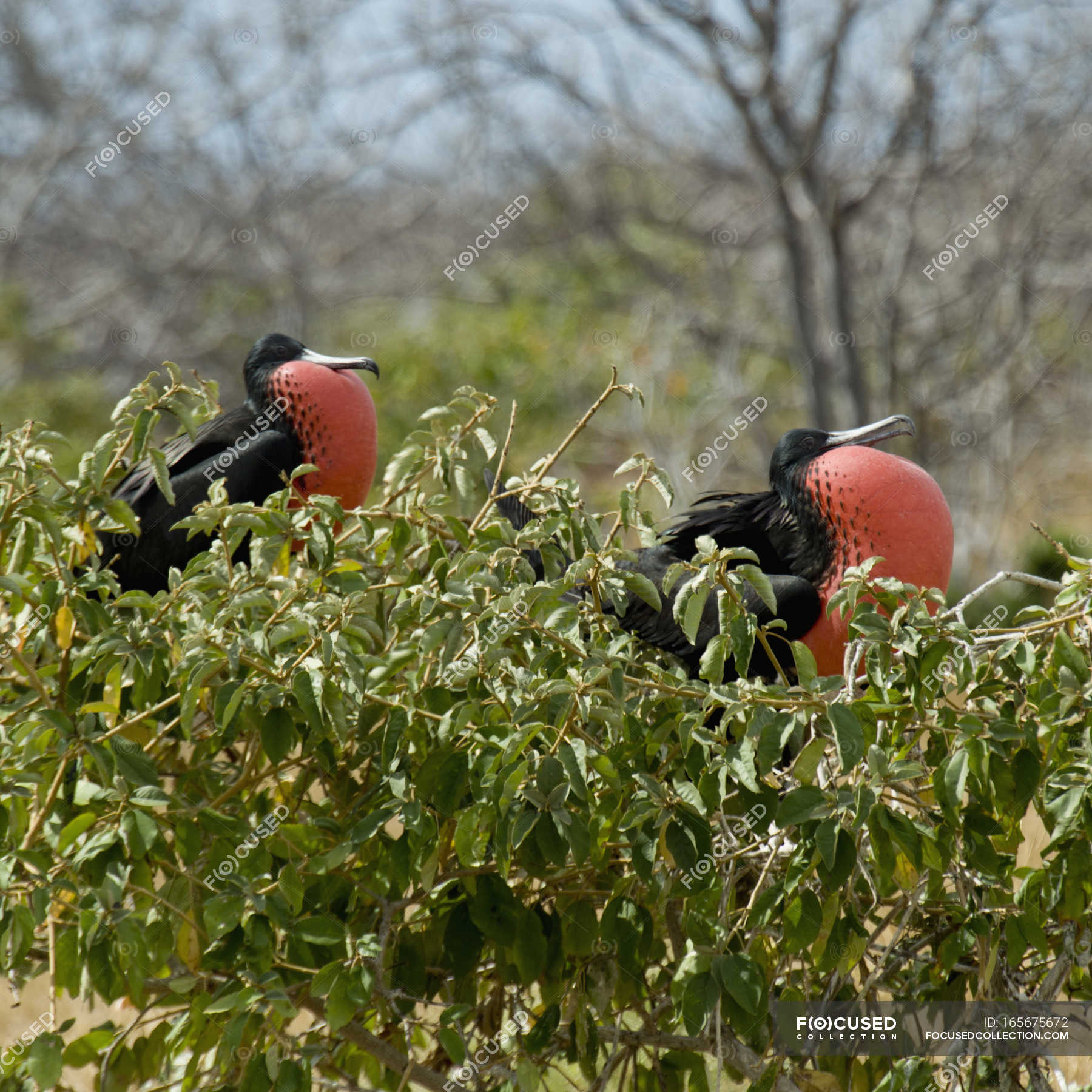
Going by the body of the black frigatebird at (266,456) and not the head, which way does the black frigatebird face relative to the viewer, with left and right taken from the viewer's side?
facing to the right of the viewer
